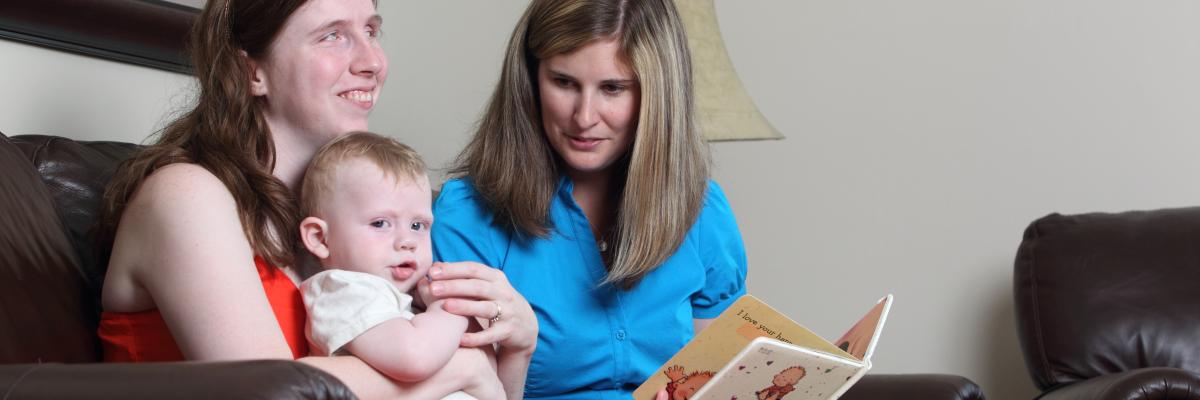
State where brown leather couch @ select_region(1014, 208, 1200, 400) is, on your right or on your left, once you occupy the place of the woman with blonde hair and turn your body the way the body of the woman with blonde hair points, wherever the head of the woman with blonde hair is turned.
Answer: on your left

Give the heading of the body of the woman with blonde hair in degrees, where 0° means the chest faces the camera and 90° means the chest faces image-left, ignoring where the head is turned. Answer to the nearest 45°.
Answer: approximately 0°

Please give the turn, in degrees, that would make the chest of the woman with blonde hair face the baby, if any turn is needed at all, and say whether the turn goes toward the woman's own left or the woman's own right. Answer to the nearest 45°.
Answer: approximately 45° to the woman's own right
